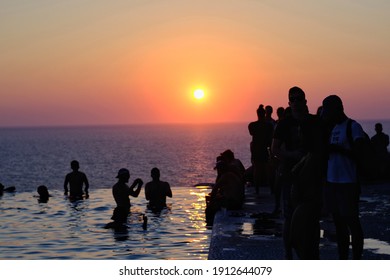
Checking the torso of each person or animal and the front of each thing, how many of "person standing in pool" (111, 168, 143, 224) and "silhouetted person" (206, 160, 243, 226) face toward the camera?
0

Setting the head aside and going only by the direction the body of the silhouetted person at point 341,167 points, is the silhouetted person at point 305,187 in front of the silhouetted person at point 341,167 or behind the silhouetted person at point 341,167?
in front

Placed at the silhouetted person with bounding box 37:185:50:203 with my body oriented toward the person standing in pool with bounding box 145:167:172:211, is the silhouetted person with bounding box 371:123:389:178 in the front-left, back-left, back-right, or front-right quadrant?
front-left

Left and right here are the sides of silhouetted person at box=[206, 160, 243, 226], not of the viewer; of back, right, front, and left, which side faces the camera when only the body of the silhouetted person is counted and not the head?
left

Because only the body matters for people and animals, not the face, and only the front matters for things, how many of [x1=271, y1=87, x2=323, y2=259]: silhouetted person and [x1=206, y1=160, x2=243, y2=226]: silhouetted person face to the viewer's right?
0

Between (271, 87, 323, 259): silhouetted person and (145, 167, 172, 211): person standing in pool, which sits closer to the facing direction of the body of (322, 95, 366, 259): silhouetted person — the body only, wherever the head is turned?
the silhouetted person
